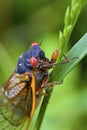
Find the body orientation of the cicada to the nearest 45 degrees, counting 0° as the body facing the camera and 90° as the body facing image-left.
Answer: approximately 270°
